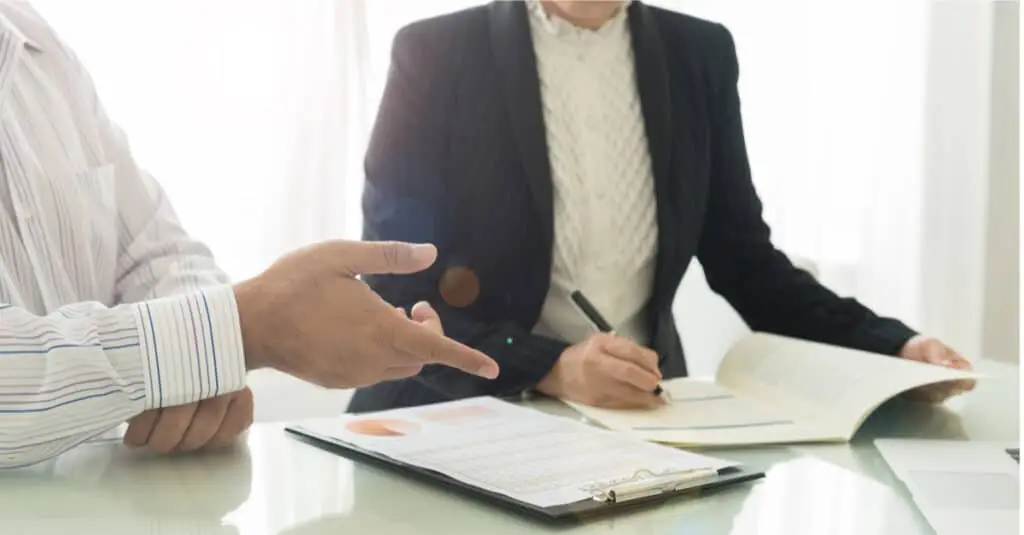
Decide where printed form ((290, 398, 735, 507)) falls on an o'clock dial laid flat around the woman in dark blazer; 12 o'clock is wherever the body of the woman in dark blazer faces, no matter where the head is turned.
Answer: The printed form is roughly at 12 o'clock from the woman in dark blazer.

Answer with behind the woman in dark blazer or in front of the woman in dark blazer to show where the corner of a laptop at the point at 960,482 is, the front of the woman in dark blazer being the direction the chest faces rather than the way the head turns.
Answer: in front

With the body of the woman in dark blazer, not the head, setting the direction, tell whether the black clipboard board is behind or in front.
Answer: in front

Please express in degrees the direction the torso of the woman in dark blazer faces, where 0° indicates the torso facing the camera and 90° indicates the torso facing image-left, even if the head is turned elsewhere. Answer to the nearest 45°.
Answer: approximately 0°

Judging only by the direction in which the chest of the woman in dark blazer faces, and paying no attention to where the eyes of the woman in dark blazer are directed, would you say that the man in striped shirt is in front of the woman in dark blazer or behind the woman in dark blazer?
in front
